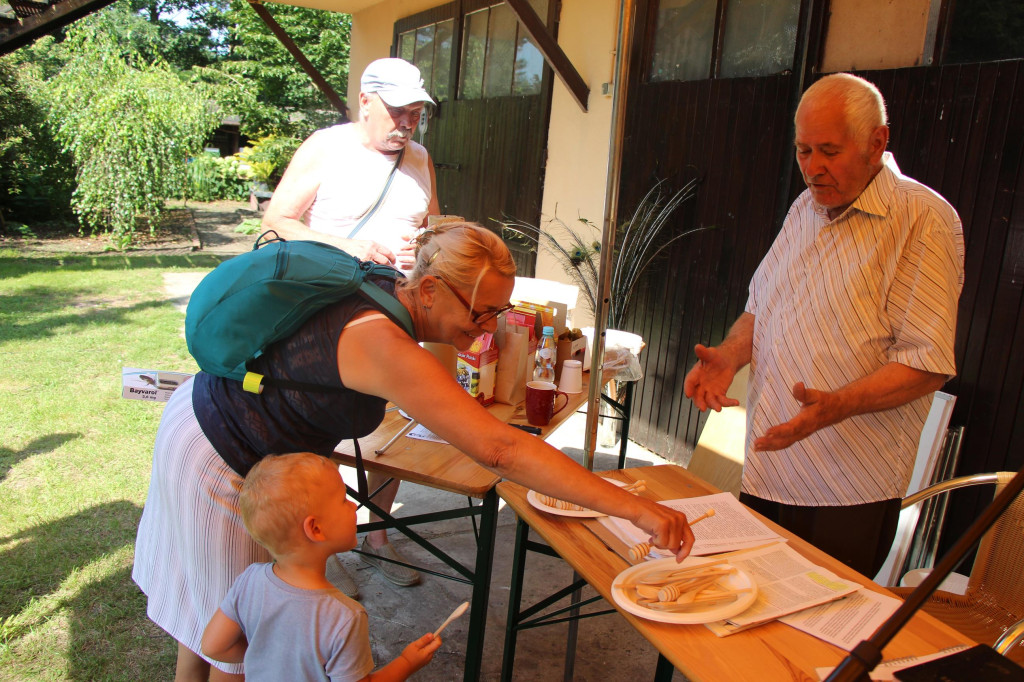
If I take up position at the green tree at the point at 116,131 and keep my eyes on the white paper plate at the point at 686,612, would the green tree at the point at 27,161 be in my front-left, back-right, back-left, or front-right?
back-right

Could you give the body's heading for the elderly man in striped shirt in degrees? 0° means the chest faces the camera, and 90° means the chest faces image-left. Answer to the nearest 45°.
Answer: approximately 45°

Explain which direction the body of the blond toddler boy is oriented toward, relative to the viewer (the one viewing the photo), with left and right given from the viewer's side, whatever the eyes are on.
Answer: facing away from the viewer and to the right of the viewer

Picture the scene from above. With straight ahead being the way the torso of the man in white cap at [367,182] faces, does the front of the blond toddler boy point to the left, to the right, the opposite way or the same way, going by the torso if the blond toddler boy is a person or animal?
to the left

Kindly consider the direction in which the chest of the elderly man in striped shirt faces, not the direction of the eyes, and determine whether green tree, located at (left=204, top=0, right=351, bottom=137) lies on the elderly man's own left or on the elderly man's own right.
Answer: on the elderly man's own right
